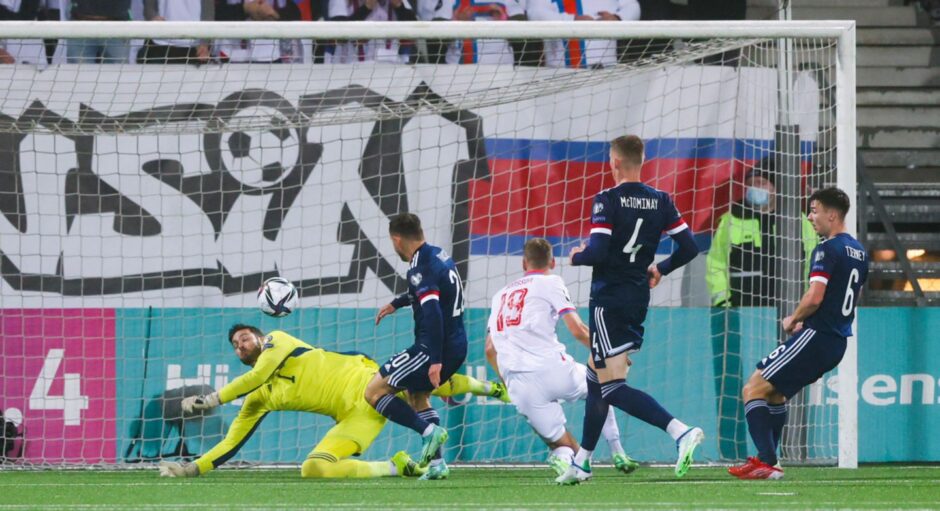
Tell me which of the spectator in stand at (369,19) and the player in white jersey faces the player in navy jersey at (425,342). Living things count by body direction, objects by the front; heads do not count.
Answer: the spectator in stand

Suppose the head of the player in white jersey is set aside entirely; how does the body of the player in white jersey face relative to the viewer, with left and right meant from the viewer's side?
facing away from the viewer and to the right of the viewer

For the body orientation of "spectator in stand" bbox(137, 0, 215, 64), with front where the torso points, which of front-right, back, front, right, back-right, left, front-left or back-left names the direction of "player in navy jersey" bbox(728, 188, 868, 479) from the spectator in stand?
front-left

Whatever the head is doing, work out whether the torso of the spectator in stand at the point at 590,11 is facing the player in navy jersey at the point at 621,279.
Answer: yes

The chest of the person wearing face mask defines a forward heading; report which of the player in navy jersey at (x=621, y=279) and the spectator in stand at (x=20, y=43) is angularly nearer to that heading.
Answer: the player in navy jersey

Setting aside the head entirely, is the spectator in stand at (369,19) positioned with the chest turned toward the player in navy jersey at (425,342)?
yes

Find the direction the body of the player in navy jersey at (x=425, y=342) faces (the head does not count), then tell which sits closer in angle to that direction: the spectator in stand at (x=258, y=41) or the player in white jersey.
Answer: the spectator in stand

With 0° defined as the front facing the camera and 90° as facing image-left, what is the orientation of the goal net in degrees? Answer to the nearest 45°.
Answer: approximately 0°

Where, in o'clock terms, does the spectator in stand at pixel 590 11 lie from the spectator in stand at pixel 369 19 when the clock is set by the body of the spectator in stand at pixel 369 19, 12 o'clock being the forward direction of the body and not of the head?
the spectator in stand at pixel 590 11 is roughly at 9 o'clock from the spectator in stand at pixel 369 19.

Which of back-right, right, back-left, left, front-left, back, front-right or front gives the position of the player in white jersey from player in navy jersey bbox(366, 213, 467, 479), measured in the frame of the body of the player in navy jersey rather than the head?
back-right

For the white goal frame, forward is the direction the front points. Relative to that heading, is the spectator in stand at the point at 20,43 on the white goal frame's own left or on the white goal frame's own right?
on the white goal frame's own right
